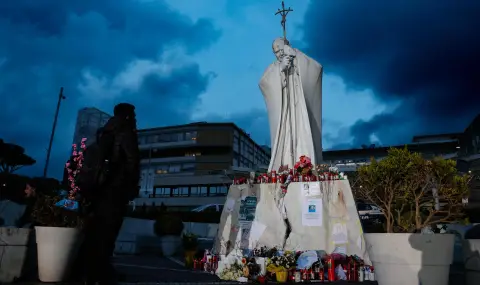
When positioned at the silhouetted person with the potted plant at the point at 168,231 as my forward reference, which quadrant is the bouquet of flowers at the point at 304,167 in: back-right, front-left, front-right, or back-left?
front-right

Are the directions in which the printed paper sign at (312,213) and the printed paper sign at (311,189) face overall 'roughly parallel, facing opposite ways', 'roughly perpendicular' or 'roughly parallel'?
roughly parallel

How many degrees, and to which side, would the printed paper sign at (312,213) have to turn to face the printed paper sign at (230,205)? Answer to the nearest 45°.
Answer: approximately 90° to its right

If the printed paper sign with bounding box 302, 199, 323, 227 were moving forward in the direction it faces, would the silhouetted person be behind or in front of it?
in front

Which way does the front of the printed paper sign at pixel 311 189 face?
toward the camera

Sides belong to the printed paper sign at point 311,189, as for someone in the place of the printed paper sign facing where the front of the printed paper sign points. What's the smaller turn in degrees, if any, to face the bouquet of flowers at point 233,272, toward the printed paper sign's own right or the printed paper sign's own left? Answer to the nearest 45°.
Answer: approximately 45° to the printed paper sign's own right

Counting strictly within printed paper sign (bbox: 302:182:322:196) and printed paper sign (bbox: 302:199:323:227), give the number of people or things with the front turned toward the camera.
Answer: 2

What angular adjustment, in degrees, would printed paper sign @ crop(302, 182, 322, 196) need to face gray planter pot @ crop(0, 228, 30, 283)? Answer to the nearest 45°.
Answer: approximately 45° to its right

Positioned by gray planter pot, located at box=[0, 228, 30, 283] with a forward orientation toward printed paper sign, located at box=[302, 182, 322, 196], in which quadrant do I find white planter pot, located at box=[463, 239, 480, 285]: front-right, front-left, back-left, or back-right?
front-right

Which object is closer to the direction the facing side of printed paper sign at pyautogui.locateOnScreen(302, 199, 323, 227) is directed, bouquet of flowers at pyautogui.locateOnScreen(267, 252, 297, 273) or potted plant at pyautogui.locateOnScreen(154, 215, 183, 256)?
the bouquet of flowers

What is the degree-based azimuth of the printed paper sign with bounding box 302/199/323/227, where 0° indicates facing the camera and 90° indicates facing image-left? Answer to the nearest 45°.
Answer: approximately 0°
